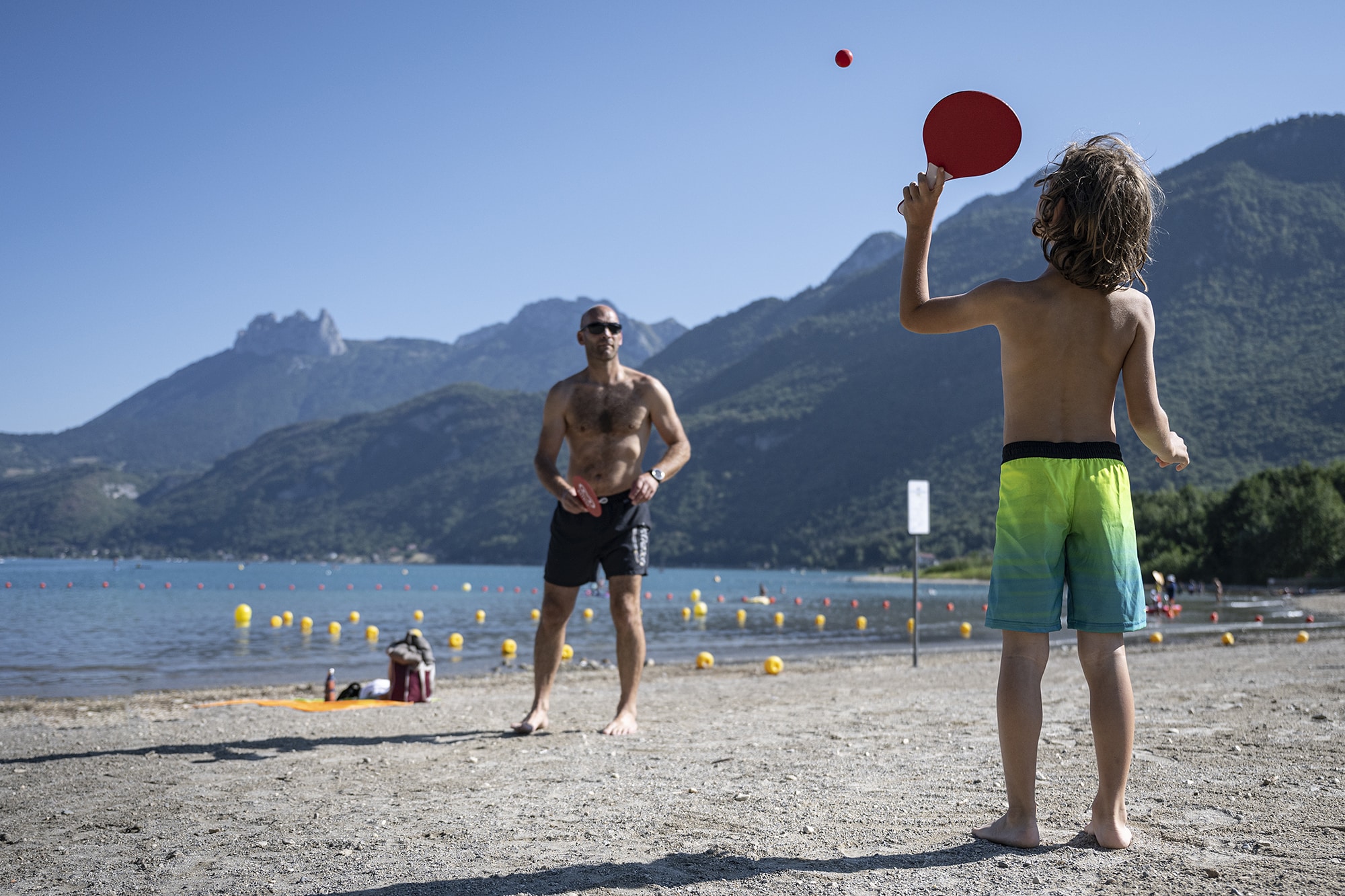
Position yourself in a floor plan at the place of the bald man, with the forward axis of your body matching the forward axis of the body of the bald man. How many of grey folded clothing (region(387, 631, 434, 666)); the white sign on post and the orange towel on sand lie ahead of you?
0

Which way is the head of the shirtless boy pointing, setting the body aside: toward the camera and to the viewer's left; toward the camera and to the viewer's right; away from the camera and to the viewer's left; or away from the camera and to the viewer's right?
away from the camera and to the viewer's left

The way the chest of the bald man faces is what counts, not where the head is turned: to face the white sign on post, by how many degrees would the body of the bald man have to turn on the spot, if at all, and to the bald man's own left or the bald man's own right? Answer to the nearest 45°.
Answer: approximately 135° to the bald man's own left

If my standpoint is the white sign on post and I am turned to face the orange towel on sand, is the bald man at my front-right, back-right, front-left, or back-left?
front-left

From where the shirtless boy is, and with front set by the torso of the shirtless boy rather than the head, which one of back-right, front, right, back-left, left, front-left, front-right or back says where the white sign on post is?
front

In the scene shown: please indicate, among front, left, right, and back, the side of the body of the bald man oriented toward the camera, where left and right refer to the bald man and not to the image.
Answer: front

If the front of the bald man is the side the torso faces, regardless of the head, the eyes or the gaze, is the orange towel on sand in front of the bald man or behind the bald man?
behind

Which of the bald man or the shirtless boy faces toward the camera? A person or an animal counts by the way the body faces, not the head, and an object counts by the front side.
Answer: the bald man

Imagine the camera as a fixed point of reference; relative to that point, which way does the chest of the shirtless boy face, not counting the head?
away from the camera

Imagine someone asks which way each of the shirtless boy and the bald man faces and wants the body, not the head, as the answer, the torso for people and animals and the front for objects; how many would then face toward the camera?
1

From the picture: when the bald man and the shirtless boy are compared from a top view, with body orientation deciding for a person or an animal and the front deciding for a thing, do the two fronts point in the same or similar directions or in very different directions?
very different directions

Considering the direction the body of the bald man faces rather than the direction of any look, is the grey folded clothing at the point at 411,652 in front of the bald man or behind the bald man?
behind

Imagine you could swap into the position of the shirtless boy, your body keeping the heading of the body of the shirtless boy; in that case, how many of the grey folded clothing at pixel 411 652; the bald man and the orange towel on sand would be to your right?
0
